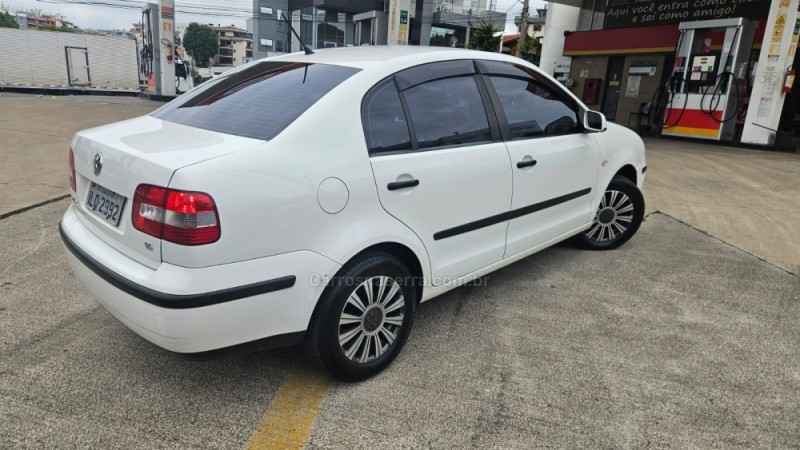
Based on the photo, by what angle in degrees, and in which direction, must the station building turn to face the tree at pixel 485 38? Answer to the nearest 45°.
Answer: approximately 135° to its right

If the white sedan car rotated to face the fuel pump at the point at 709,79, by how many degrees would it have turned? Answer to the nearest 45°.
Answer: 0° — it already faces it

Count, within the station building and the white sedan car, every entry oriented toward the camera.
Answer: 1

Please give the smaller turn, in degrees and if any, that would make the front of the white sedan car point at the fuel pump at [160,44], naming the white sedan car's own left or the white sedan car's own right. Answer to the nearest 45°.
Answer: approximately 45° to the white sedan car's own left

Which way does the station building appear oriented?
toward the camera

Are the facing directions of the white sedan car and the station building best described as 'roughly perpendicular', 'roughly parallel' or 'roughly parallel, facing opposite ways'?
roughly parallel, facing opposite ways

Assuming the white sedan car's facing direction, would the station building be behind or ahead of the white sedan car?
ahead

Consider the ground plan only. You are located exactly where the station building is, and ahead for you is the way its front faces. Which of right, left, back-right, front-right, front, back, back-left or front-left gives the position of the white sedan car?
front

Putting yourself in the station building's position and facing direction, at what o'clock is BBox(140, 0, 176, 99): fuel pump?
The fuel pump is roughly at 3 o'clock from the station building.

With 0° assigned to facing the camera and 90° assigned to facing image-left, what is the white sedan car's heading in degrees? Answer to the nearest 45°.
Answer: approximately 225°
